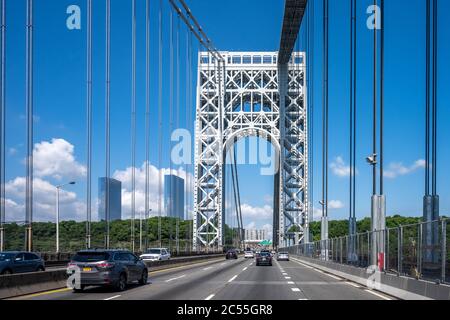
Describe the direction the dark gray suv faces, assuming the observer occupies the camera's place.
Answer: facing away from the viewer and to the right of the viewer

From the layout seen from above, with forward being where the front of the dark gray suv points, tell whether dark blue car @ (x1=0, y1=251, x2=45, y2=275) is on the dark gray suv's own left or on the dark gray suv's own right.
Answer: on the dark gray suv's own left
